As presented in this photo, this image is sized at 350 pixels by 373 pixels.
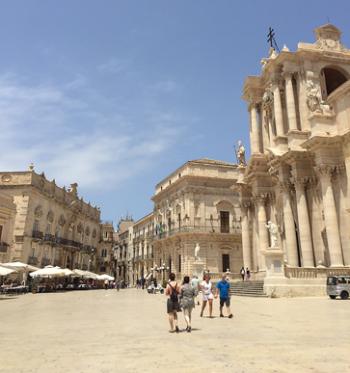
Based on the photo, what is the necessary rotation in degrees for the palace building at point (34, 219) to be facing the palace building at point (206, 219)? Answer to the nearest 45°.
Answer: approximately 45° to its left

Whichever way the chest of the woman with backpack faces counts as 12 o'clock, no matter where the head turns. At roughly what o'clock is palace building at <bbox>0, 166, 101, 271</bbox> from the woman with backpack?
The palace building is roughly at 11 o'clock from the woman with backpack.

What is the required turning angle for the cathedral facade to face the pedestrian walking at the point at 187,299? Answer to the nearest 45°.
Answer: approximately 45° to its left

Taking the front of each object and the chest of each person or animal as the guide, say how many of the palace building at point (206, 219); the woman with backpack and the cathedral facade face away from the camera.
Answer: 1

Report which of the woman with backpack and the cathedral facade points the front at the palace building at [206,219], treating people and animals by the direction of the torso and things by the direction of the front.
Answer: the woman with backpack

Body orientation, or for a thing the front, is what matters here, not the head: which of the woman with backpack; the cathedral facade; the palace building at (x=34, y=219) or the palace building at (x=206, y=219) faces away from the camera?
the woman with backpack

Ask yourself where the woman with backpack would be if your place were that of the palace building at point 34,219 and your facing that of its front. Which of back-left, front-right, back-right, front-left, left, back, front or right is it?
front-right

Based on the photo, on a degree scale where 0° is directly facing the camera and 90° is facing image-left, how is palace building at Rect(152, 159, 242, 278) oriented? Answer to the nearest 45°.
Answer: approximately 45°

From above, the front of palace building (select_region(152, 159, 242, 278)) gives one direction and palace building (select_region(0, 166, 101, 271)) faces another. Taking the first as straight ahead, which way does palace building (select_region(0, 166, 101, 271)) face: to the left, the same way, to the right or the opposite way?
to the left

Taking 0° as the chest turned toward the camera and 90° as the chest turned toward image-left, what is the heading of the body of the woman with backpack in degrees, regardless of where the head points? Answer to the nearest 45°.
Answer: approximately 180°

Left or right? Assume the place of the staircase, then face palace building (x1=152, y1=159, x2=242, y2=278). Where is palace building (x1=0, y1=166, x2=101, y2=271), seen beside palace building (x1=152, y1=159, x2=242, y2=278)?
left

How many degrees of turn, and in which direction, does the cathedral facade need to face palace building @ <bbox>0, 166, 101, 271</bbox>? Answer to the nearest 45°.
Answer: approximately 45° to its right

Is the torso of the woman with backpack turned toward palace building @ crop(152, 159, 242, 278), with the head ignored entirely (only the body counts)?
yes

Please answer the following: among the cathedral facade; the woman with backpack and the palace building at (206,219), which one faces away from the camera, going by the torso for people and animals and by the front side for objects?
the woman with backpack

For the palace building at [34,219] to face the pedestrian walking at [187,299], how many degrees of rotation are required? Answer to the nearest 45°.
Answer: approximately 45° to its right

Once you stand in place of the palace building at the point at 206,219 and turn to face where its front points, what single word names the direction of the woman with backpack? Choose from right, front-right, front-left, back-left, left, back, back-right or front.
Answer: front-left
